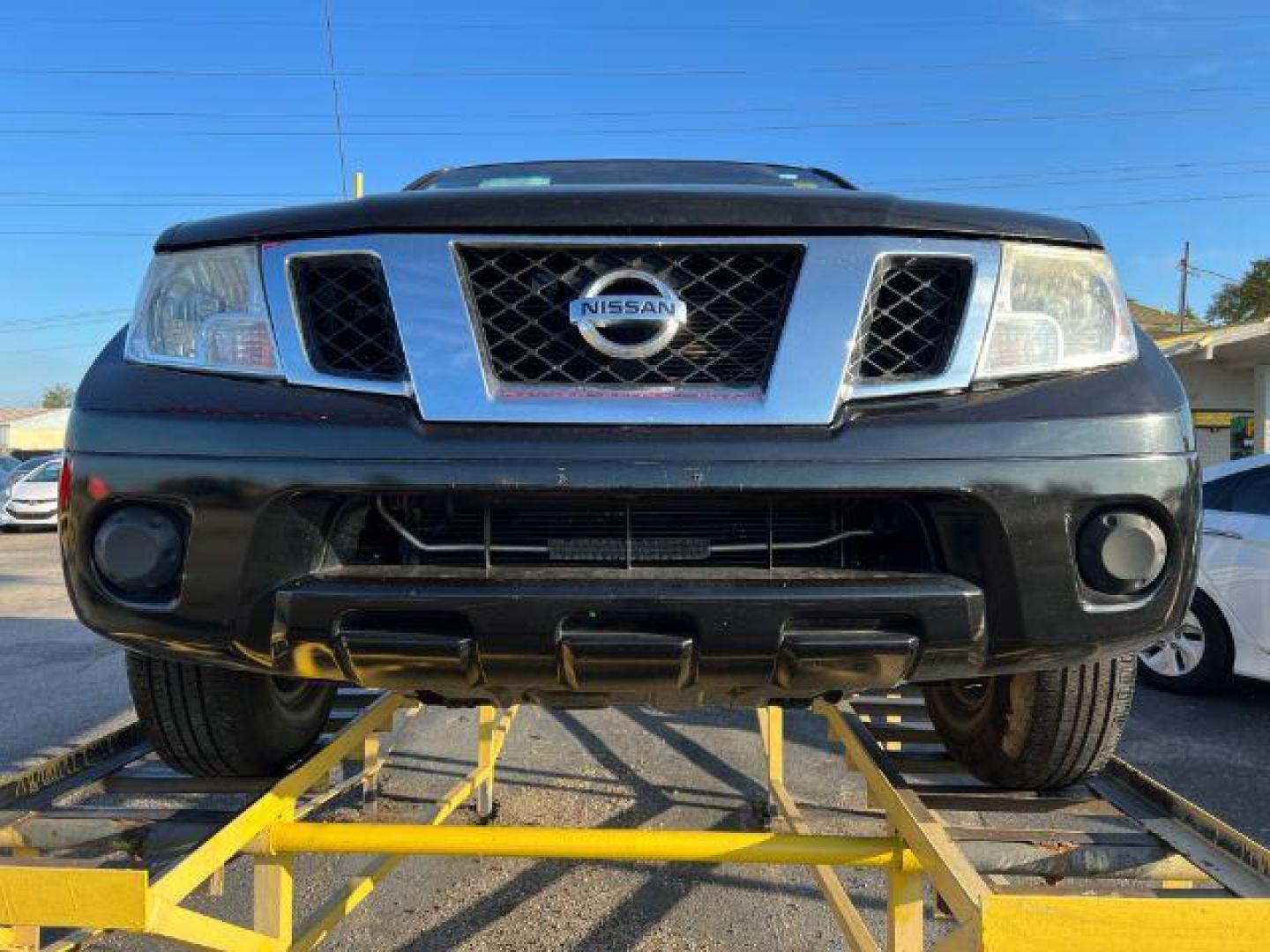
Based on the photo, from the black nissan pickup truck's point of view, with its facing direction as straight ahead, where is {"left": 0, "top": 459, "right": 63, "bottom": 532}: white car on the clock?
The white car is roughly at 5 o'clock from the black nissan pickup truck.

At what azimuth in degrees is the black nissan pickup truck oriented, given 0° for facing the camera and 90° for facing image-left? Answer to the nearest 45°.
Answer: approximately 0°

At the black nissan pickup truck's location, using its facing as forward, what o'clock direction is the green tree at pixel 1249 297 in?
The green tree is roughly at 7 o'clock from the black nissan pickup truck.

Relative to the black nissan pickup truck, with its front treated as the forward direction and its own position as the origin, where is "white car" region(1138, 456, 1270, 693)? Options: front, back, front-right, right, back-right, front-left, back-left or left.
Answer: back-left
